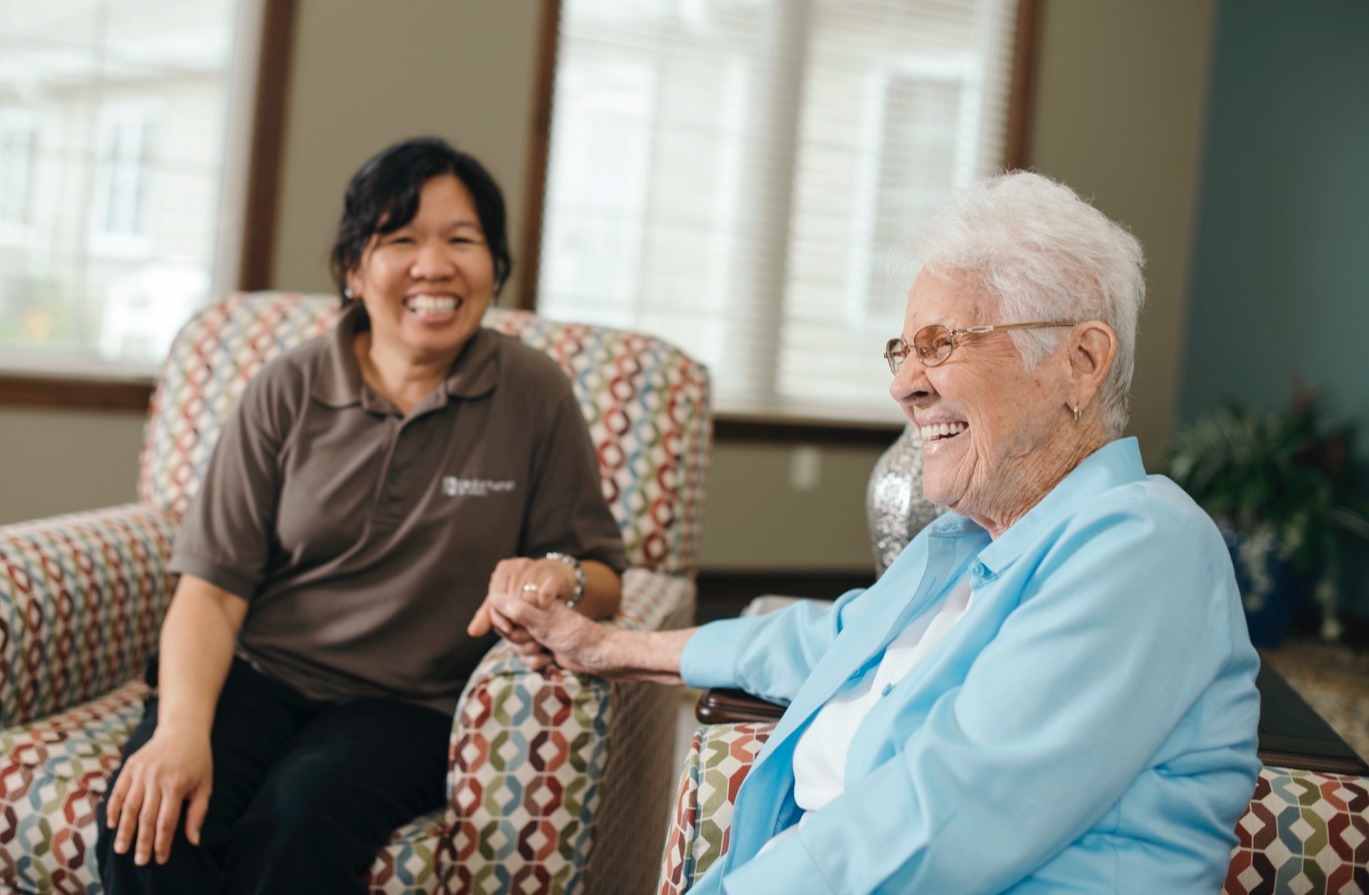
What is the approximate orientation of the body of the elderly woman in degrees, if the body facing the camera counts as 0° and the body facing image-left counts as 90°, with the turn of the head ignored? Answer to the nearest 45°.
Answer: approximately 45°

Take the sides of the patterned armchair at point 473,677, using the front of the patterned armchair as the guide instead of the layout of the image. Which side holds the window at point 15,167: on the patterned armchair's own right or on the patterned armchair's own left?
on the patterned armchair's own right

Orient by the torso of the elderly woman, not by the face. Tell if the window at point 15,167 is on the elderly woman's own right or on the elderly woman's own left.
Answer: on the elderly woman's own right

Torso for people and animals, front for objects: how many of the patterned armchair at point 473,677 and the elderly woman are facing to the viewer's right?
0

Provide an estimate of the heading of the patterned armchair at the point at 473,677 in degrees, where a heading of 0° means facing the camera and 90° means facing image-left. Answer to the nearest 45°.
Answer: approximately 45°

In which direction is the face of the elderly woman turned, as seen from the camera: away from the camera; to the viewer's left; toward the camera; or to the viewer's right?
to the viewer's left
